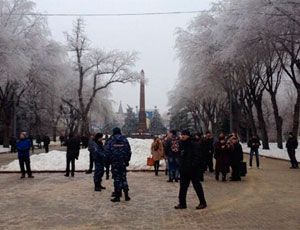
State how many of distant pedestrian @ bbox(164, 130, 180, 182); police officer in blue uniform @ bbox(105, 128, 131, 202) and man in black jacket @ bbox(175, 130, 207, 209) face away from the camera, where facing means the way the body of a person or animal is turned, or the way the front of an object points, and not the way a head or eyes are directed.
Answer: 2

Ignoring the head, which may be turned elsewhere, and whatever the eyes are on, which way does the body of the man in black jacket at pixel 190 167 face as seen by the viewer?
to the viewer's left

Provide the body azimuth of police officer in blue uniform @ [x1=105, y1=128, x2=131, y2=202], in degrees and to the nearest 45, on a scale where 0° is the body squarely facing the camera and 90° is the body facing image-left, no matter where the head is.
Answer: approximately 180°

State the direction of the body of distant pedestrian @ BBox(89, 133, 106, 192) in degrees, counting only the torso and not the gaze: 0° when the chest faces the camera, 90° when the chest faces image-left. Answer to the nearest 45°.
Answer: approximately 270°

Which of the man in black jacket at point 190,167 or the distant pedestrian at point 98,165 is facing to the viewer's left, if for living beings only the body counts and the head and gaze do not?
the man in black jacket
